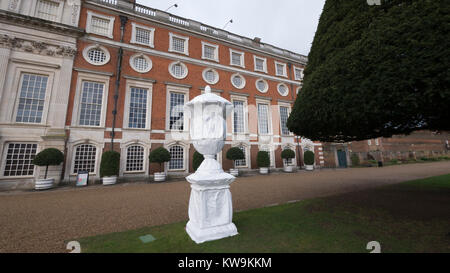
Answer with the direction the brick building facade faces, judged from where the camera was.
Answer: facing the viewer and to the right of the viewer

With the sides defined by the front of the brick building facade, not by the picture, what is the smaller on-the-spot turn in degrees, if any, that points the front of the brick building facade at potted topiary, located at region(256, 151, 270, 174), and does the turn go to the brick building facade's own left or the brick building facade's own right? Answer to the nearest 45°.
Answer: approximately 45° to the brick building facade's own left

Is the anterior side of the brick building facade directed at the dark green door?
no

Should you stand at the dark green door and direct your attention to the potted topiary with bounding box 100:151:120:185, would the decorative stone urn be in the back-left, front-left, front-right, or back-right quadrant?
front-left

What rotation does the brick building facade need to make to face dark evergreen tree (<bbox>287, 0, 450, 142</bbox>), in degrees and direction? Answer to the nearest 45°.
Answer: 0° — it already faces it

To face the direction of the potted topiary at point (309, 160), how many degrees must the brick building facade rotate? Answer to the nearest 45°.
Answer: approximately 45° to its left

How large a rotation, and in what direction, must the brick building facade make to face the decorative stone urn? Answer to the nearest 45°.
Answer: approximately 45° to its right

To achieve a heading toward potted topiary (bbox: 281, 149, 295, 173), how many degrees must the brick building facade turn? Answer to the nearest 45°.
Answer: approximately 45° to its left
